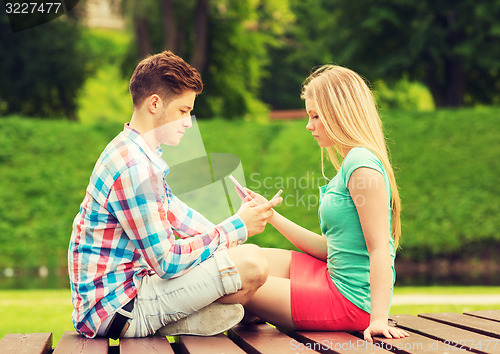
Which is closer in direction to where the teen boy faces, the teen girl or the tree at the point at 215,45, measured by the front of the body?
the teen girl

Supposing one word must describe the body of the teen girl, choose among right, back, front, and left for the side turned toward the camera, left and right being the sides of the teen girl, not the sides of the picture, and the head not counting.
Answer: left

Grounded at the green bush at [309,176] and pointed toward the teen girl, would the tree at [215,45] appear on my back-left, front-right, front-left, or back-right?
back-right

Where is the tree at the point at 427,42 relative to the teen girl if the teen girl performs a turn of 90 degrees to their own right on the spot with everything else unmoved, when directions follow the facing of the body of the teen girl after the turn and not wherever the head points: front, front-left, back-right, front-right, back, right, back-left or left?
front

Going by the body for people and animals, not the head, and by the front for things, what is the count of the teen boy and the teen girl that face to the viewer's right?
1

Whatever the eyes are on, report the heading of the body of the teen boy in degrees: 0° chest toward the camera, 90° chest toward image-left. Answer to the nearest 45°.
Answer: approximately 270°

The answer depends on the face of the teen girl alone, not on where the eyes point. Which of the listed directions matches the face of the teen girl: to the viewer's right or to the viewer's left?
to the viewer's left

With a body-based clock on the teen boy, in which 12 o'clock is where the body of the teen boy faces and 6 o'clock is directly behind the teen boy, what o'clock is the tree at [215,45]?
The tree is roughly at 9 o'clock from the teen boy.

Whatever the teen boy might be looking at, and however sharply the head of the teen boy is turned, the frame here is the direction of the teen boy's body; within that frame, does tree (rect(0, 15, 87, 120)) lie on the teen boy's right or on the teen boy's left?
on the teen boy's left

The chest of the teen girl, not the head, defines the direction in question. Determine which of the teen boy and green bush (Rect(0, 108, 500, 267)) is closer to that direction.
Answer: the teen boy

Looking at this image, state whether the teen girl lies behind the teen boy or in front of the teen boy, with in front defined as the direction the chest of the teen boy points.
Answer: in front

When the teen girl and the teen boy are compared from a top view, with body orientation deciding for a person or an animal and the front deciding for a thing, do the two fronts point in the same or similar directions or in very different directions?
very different directions

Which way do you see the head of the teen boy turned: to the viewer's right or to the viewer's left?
to the viewer's right

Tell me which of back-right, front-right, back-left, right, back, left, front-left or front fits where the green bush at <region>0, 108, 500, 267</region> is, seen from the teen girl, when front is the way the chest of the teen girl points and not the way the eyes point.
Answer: right
